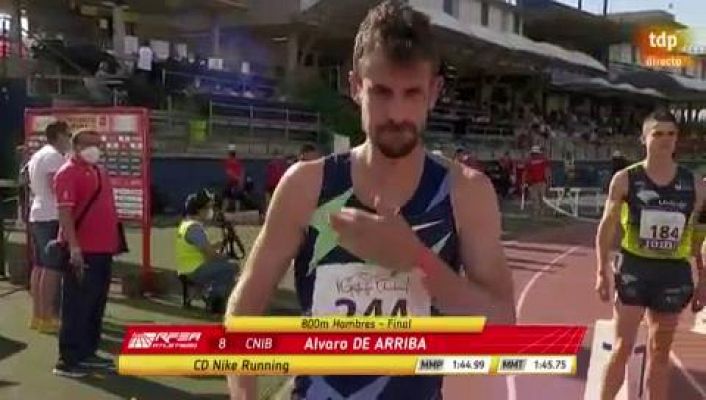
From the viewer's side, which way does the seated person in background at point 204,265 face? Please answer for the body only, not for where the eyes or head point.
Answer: to the viewer's right

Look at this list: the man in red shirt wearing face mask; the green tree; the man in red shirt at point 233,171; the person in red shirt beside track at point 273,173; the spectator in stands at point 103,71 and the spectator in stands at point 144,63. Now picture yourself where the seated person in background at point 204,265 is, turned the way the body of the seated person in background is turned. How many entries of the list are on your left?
5

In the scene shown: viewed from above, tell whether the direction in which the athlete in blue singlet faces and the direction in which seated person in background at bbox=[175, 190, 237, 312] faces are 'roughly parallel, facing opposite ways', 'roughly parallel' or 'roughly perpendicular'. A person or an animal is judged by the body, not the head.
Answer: roughly perpendicular

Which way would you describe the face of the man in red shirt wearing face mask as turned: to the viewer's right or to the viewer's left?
to the viewer's right

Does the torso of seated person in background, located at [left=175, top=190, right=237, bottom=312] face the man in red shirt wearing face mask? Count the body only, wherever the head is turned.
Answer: no

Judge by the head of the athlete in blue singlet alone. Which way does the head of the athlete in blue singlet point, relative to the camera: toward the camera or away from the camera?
toward the camera

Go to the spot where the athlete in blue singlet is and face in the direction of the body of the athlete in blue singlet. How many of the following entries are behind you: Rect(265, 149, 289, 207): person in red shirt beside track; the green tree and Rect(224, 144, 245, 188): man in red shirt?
3

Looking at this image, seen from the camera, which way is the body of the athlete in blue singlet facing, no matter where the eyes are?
toward the camera

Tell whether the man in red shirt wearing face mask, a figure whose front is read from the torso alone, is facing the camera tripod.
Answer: no

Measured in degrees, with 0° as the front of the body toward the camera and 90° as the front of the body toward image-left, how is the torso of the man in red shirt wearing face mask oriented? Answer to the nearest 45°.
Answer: approximately 315°

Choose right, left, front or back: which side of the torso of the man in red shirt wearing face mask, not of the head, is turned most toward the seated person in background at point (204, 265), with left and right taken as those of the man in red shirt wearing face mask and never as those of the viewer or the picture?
left

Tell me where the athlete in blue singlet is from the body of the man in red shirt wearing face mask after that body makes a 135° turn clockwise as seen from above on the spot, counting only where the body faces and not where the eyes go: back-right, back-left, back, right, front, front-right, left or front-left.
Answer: left

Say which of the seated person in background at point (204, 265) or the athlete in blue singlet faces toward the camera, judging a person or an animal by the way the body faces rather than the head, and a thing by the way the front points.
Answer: the athlete in blue singlet

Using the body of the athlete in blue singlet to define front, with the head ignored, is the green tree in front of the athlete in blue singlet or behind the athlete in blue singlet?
behind

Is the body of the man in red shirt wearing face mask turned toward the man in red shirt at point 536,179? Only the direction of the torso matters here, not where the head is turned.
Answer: no

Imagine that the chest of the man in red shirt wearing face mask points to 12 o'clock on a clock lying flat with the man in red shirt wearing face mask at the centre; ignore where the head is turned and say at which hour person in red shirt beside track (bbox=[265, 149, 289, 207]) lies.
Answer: The person in red shirt beside track is roughly at 8 o'clock from the man in red shirt wearing face mask.

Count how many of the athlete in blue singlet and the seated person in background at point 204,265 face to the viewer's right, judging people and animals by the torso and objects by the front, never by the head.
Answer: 1

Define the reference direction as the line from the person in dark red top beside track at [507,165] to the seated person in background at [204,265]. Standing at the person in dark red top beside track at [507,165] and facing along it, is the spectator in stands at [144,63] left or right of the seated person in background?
right
